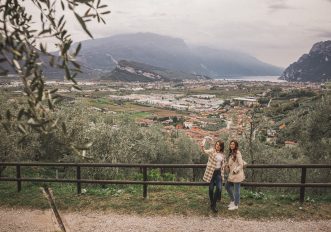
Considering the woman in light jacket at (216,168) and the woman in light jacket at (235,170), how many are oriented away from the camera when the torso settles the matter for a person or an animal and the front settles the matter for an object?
0

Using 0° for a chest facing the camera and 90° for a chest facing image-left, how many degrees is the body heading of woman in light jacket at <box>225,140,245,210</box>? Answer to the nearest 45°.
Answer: approximately 45°

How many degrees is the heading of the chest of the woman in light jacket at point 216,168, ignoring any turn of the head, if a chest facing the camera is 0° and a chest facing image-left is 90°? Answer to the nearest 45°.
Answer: approximately 315°

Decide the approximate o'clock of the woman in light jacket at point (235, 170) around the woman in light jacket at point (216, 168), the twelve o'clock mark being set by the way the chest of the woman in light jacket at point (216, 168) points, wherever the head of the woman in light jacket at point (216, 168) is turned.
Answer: the woman in light jacket at point (235, 170) is roughly at 10 o'clock from the woman in light jacket at point (216, 168).
